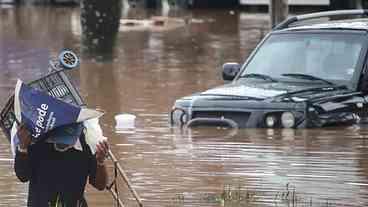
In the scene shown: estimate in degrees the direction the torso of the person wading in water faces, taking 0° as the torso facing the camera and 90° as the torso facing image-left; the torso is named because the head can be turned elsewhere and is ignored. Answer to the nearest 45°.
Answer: approximately 0°

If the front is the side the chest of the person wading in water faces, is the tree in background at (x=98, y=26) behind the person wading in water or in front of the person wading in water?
behind

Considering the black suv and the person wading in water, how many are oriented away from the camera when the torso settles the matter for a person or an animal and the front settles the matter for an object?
0

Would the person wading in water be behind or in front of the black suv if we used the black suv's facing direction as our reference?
in front

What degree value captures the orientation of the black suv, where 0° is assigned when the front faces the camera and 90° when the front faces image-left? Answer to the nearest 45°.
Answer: approximately 45°

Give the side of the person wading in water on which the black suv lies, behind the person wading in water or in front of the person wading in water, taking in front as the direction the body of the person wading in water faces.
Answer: behind
